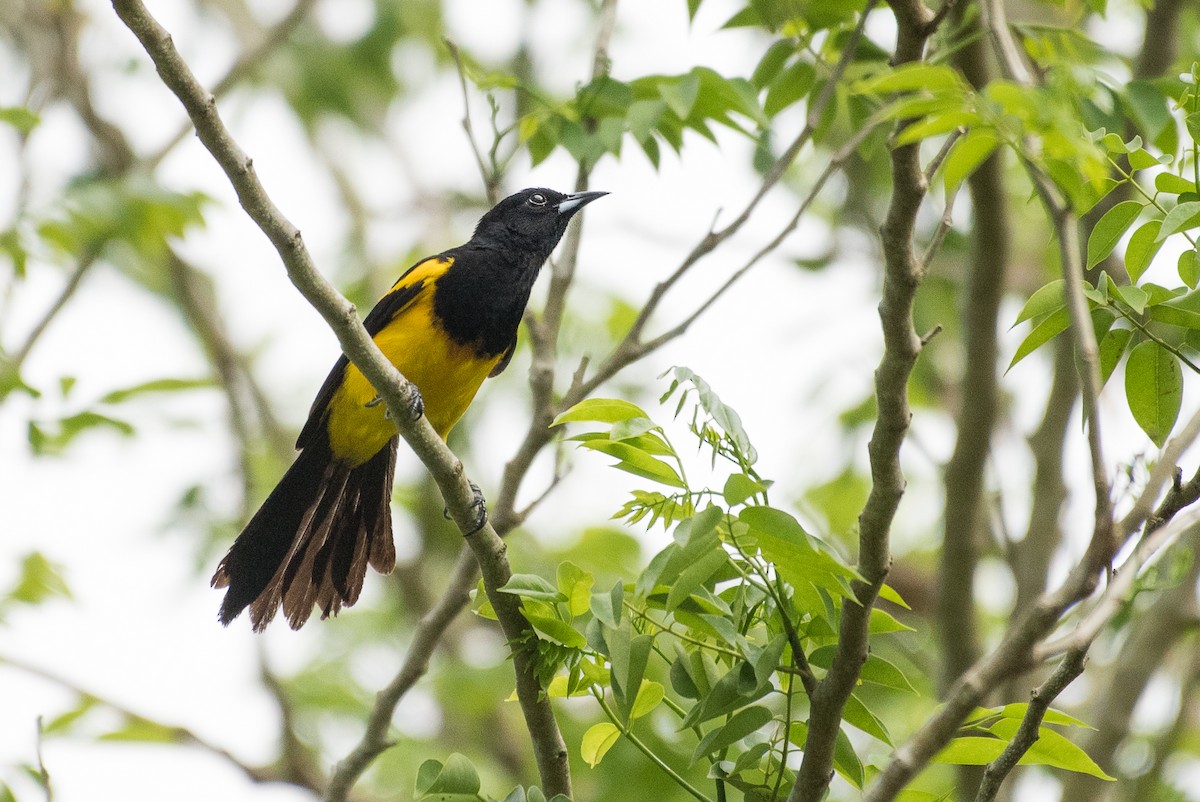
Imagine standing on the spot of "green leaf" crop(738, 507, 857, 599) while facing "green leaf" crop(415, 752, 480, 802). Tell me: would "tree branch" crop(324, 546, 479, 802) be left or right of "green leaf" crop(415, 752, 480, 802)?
right

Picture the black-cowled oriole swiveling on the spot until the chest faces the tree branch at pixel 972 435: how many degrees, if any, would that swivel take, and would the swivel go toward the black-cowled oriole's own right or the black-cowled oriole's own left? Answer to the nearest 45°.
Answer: approximately 45° to the black-cowled oriole's own left

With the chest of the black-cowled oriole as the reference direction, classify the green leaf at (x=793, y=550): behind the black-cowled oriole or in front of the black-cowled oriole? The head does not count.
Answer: in front

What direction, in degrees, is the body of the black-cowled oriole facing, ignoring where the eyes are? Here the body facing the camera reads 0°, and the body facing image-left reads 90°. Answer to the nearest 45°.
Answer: approximately 315°

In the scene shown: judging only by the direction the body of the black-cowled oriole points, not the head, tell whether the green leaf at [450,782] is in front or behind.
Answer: in front

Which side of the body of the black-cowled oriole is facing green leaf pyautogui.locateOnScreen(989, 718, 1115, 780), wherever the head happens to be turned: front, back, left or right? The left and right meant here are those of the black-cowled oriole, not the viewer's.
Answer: front

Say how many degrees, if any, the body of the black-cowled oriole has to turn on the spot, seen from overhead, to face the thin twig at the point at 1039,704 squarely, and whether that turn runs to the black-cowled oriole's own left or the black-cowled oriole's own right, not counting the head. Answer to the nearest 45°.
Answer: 0° — it already faces it
